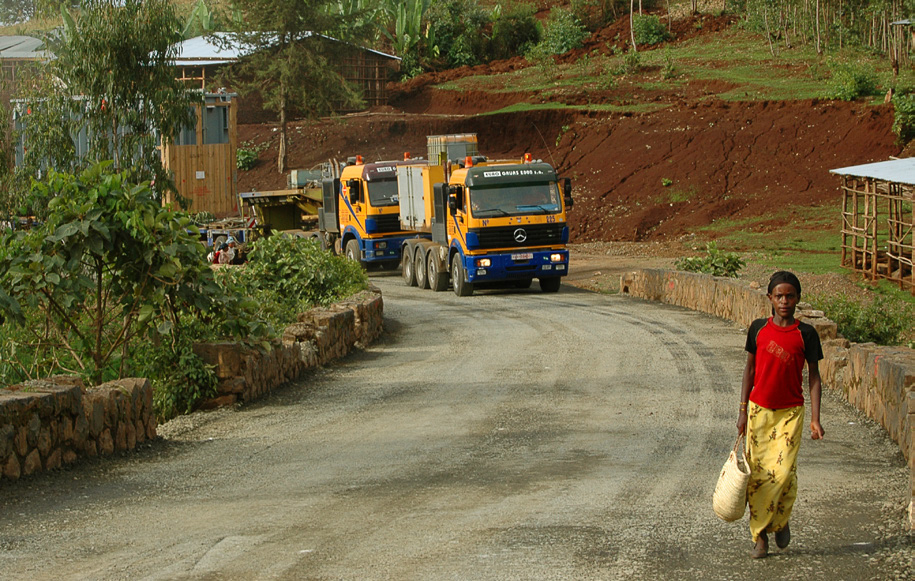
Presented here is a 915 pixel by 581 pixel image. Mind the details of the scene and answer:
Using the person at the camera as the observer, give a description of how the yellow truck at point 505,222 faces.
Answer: facing the viewer and to the right of the viewer

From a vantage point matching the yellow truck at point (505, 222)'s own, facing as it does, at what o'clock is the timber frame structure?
The timber frame structure is roughly at 10 o'clock from the yellow truck.

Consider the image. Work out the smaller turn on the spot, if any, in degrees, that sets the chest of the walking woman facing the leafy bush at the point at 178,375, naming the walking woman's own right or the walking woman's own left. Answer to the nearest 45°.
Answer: approximately 135° to the walking woman's own right

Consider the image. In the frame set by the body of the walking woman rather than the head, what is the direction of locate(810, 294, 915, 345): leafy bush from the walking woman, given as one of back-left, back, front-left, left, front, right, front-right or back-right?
back

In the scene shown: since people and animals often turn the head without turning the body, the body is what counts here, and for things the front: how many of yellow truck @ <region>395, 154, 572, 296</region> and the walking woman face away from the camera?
0

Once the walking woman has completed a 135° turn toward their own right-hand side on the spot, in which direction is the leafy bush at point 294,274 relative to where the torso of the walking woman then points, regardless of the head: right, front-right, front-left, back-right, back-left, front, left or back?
front

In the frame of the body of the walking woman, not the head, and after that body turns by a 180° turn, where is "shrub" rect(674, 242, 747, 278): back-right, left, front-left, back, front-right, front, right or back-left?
front

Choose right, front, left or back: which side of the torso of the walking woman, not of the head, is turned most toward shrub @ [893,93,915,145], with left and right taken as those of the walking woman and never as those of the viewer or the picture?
back

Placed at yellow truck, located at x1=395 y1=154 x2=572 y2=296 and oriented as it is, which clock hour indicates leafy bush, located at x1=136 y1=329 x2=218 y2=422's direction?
The leafy bush is roughly at 2 o'clock from the yellow truck.

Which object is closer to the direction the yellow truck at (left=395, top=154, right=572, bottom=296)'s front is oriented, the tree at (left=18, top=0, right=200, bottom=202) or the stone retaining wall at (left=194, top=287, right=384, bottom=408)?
the stone retaining wall

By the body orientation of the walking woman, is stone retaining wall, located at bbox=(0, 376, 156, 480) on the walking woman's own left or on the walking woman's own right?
on the walking woman's own right

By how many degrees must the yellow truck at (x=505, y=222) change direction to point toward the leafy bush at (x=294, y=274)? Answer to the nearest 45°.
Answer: approximately 90° to its right

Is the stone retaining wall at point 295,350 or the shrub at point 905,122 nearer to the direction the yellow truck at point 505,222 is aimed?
the stone retaining wall
